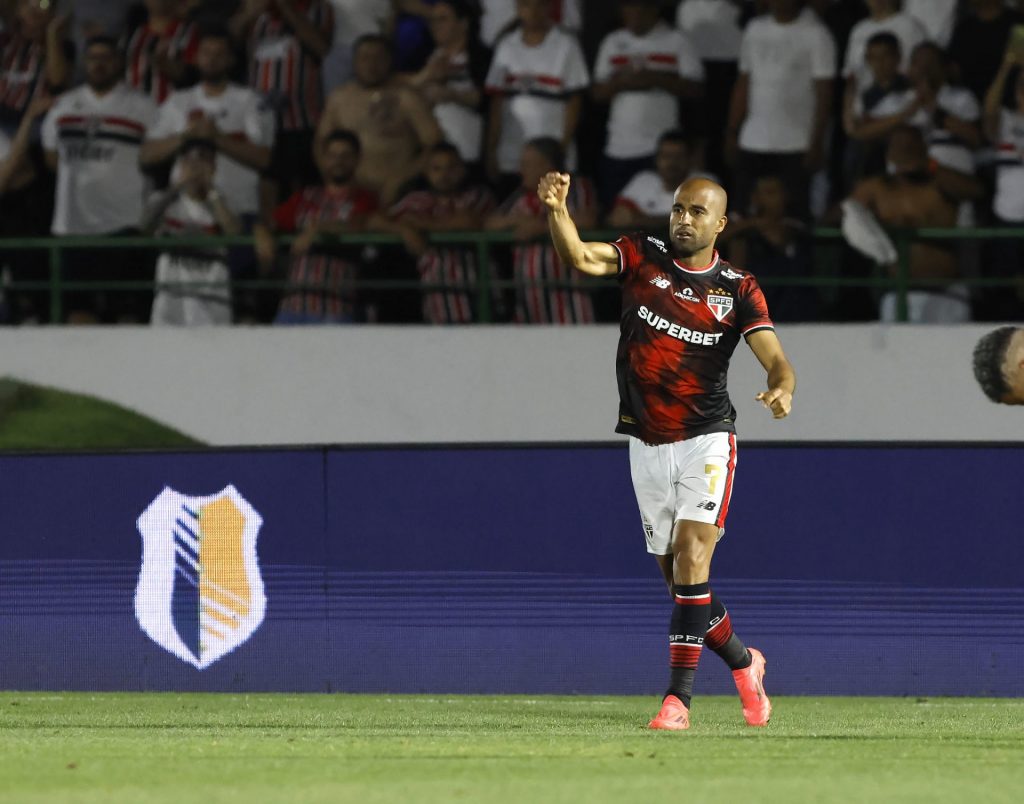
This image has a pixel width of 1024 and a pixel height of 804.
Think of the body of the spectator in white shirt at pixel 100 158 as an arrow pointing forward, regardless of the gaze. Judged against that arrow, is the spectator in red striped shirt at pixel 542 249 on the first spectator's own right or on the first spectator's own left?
on the first spectator's own left

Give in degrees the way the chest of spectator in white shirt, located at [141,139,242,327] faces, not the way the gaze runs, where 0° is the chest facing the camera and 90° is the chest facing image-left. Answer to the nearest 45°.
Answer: approximately 0°

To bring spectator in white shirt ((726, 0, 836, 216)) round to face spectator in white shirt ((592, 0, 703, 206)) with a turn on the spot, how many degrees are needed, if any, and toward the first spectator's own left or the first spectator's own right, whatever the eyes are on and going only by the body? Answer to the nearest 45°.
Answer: approximately 90° to the first spectator's own right

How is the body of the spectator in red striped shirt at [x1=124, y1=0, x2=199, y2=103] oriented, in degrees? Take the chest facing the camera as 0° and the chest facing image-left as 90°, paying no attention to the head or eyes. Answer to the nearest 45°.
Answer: approximately 0°

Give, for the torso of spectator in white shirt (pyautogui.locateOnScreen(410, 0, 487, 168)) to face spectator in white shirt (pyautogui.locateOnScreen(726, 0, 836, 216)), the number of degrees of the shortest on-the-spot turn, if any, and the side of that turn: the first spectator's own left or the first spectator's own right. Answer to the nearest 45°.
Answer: approximately 135° to the first spectator's own left

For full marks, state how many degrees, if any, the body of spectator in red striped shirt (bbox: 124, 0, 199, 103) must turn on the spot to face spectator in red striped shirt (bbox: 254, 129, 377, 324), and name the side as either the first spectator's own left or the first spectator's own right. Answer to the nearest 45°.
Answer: approximately 45° to the first spectator's own left
